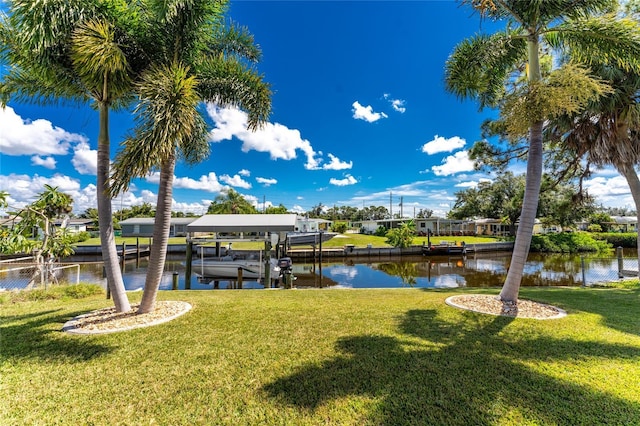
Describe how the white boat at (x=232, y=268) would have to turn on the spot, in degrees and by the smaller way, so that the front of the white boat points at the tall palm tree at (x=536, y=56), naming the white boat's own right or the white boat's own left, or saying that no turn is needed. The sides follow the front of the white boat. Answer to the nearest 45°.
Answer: approximately 135° to the white boat's own left

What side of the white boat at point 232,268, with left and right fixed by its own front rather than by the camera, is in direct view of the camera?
left

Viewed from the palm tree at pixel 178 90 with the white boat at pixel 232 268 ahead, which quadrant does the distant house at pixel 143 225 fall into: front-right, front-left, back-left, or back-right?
front-left
